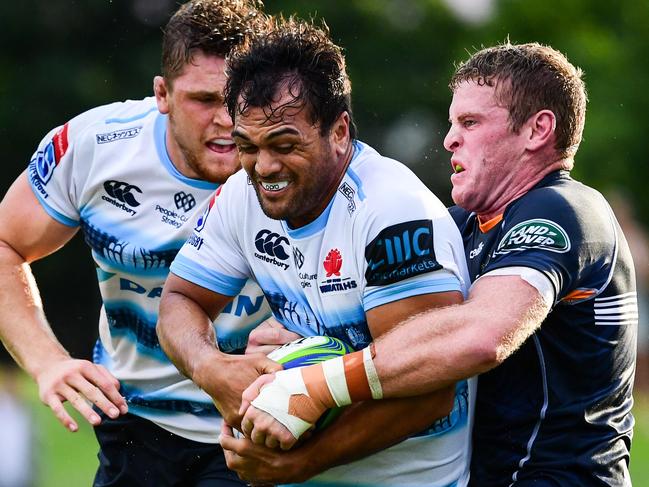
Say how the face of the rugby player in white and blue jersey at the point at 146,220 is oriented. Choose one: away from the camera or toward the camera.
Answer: toward the camera

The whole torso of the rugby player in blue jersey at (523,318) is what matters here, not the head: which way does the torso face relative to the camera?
to the viewer's left

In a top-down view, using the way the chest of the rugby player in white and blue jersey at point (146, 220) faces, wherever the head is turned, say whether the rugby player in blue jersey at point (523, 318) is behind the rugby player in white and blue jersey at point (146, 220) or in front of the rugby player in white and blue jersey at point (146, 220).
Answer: in front

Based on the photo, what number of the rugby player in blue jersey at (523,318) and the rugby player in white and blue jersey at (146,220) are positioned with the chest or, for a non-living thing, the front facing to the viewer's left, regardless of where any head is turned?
1

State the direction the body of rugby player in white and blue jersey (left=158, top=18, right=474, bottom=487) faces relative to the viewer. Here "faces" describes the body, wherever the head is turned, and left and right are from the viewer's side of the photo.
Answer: facing the viewer and to the left of the viewer

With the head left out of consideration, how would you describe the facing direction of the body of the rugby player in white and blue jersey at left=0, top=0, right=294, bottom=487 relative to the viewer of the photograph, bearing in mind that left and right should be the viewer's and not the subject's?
facing the viewer and to the right of the viewer

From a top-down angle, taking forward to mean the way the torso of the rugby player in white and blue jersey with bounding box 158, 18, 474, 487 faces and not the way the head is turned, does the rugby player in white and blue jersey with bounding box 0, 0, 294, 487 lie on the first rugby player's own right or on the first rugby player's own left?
on the first rugby player's own right

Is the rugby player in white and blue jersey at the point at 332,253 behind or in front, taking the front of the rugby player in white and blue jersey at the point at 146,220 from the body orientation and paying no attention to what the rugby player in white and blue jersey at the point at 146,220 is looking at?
in front
